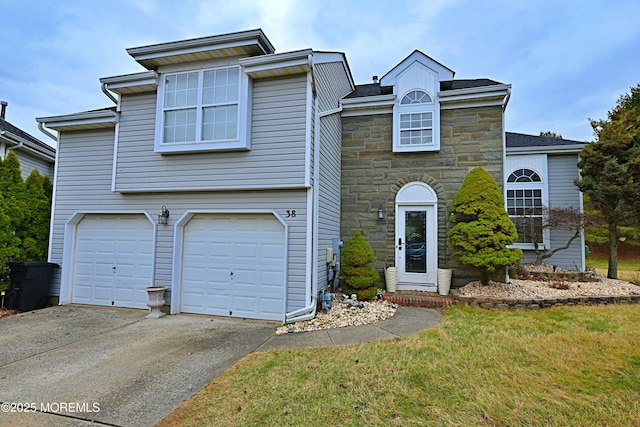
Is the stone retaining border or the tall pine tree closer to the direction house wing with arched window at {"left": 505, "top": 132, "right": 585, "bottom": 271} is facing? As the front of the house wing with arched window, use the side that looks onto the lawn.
the stone retaining border

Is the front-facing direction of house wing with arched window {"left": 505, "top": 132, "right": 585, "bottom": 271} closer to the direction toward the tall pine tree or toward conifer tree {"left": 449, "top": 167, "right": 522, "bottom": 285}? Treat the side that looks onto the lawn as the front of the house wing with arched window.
the conifer tree

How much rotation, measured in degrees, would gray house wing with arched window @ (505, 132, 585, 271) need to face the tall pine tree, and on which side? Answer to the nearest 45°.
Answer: approximately 45° to its left

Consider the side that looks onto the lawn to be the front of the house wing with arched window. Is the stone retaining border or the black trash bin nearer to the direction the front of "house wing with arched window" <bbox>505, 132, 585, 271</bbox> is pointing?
the stone retaining border

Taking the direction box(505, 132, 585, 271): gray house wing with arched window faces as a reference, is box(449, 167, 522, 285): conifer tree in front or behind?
in front

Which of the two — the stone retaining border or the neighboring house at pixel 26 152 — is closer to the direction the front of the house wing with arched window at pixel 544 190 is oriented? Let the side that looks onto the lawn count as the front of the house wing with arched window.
the stone retaining border

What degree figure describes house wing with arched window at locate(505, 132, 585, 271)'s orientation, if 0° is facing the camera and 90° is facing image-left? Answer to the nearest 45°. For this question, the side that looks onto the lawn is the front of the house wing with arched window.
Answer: approximately 0°

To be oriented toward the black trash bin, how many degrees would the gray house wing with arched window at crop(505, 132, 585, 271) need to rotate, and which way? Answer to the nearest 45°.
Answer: approximately 45° to its right

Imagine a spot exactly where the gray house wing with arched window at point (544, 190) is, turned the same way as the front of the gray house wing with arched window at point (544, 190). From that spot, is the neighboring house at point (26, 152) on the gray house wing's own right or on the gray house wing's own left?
on the gray house wing's own right

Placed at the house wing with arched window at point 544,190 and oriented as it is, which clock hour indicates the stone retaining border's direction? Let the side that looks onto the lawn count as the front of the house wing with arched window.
The stone retaining border is roughly at 12 o'clock from the house wing with arched window.
